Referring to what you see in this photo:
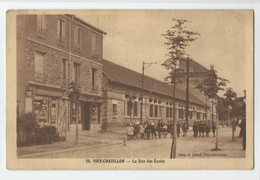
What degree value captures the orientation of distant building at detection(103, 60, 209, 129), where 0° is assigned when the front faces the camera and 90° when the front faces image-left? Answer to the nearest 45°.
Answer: approximately 315°

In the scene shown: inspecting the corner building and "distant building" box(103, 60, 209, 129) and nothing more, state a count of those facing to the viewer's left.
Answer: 0

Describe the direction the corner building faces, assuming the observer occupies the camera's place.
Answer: facing the viewer and to the right of the viewer

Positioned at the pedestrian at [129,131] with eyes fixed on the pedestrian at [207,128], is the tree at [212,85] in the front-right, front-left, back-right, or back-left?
front-right

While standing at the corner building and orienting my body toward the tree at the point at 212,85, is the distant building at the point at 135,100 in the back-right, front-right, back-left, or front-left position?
front-left
